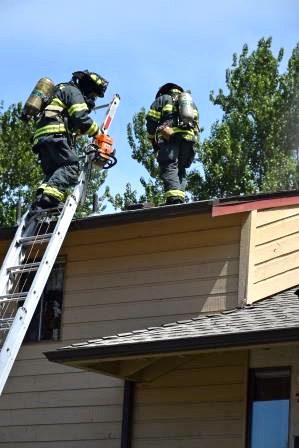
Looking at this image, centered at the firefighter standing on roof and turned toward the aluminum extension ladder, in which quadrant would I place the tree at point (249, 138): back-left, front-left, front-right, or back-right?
back-right

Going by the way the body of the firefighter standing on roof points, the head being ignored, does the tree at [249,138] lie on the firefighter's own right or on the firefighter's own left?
on the firefighter's own right

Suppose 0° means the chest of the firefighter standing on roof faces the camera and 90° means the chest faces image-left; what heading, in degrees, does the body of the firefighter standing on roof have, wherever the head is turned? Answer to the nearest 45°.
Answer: approximately 135°

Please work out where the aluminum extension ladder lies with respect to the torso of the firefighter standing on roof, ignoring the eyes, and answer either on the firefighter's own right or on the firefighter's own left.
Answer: on the firefighter's own left
